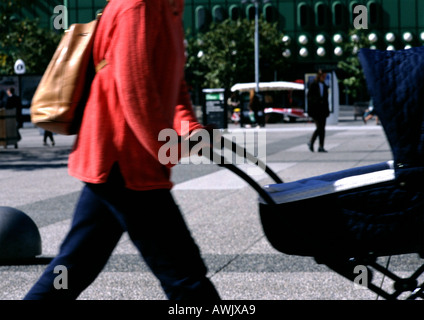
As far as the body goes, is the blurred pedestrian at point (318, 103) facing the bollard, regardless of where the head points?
no

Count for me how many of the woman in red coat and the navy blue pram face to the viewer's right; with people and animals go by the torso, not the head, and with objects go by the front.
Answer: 2

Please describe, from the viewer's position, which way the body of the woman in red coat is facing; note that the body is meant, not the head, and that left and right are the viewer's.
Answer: facing to the right of the viewer

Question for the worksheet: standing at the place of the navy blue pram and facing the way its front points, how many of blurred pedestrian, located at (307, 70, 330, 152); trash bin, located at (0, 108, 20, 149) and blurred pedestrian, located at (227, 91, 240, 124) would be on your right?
0

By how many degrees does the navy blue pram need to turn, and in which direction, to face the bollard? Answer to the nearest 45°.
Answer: approximately 135° to its left

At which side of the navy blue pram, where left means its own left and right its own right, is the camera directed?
right

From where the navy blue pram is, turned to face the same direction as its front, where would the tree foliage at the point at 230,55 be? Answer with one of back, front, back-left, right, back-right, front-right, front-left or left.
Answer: left

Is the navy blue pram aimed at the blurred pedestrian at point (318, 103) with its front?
no

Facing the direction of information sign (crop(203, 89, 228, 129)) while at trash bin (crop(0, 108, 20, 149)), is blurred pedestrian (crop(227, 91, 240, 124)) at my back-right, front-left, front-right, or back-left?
front-left

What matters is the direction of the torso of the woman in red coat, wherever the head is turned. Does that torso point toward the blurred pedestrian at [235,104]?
no

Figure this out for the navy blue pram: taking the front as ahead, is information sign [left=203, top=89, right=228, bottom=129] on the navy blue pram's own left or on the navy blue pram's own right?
on the navy blue pram's own left

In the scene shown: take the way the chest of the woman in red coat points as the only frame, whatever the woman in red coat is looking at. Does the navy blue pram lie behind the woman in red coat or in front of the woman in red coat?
in front

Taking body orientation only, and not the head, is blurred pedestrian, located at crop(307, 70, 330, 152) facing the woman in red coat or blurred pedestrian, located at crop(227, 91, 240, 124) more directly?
the woman in red coat

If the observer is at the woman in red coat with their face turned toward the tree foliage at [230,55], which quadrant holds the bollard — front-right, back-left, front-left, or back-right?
front-left

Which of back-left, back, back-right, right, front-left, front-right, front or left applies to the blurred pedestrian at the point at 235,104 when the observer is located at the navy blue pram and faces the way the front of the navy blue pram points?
left
